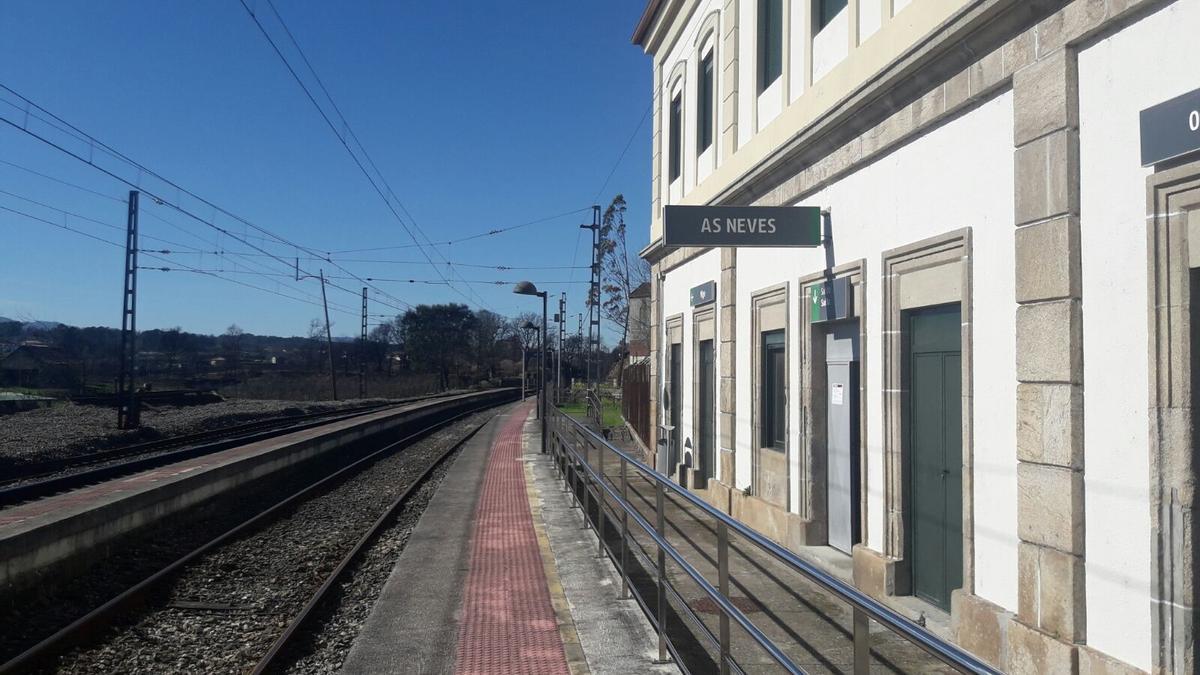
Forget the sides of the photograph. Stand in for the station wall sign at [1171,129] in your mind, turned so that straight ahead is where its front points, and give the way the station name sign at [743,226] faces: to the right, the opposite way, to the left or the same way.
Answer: to the left

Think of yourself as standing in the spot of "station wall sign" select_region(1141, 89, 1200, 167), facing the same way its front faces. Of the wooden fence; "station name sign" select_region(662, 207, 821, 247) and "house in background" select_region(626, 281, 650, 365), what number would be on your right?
3

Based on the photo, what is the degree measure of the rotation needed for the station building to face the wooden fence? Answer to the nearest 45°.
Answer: approximately 90° to its right

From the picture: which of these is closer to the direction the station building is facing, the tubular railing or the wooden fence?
the tubular railing

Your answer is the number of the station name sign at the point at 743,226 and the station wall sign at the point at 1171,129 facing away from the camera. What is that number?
0

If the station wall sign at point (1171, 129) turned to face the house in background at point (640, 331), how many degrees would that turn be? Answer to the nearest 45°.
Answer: approximately 90° to its right

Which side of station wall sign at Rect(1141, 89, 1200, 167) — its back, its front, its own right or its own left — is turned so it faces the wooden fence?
right

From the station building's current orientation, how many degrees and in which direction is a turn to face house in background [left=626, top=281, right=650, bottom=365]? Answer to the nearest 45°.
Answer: approximately 135° to its right

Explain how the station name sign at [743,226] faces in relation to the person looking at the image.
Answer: facing the viewer

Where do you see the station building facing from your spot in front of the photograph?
facing the viewer and to the left of the viewer

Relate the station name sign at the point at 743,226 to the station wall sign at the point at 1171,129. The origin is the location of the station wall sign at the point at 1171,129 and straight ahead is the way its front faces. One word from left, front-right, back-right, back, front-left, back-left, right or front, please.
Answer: right

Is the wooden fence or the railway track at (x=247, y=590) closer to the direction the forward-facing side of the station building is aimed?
the railway track
